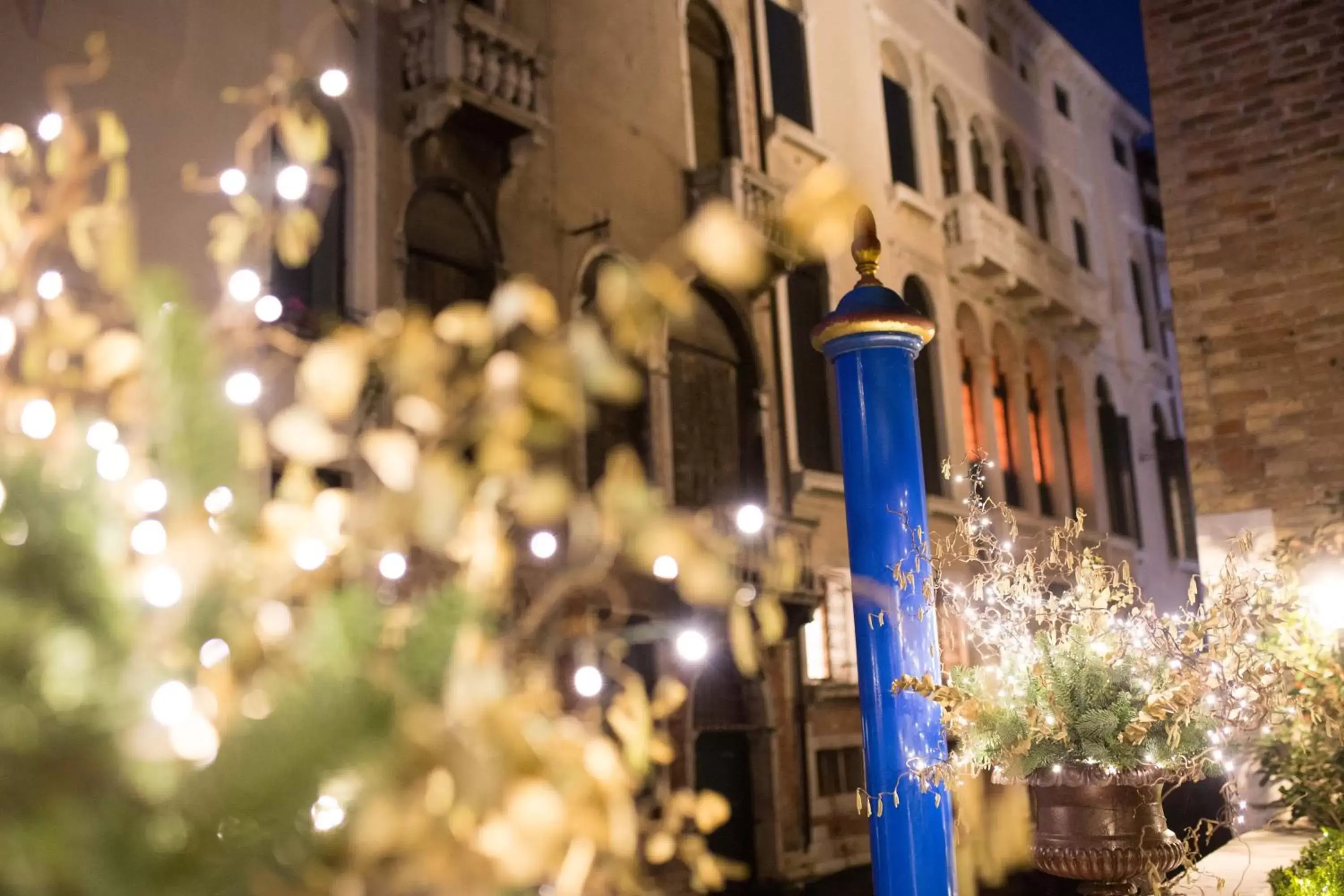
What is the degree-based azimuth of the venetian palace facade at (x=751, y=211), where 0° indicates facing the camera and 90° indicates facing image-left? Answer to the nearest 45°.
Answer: approximately 315°

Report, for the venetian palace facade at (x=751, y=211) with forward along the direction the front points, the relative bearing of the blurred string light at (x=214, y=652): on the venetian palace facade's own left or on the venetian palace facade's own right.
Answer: on the venetian palace facade's own right

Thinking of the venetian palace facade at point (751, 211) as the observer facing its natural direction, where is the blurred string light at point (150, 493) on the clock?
The blurred string light is roughly at 2 o'clock from the venetian palace facade.

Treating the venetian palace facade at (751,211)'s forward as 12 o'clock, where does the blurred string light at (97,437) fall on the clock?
The blurred string light is roughly at 2 o'clock from the venetian palace facade.

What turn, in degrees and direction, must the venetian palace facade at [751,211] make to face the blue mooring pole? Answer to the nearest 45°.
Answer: approximately 45° to its right
